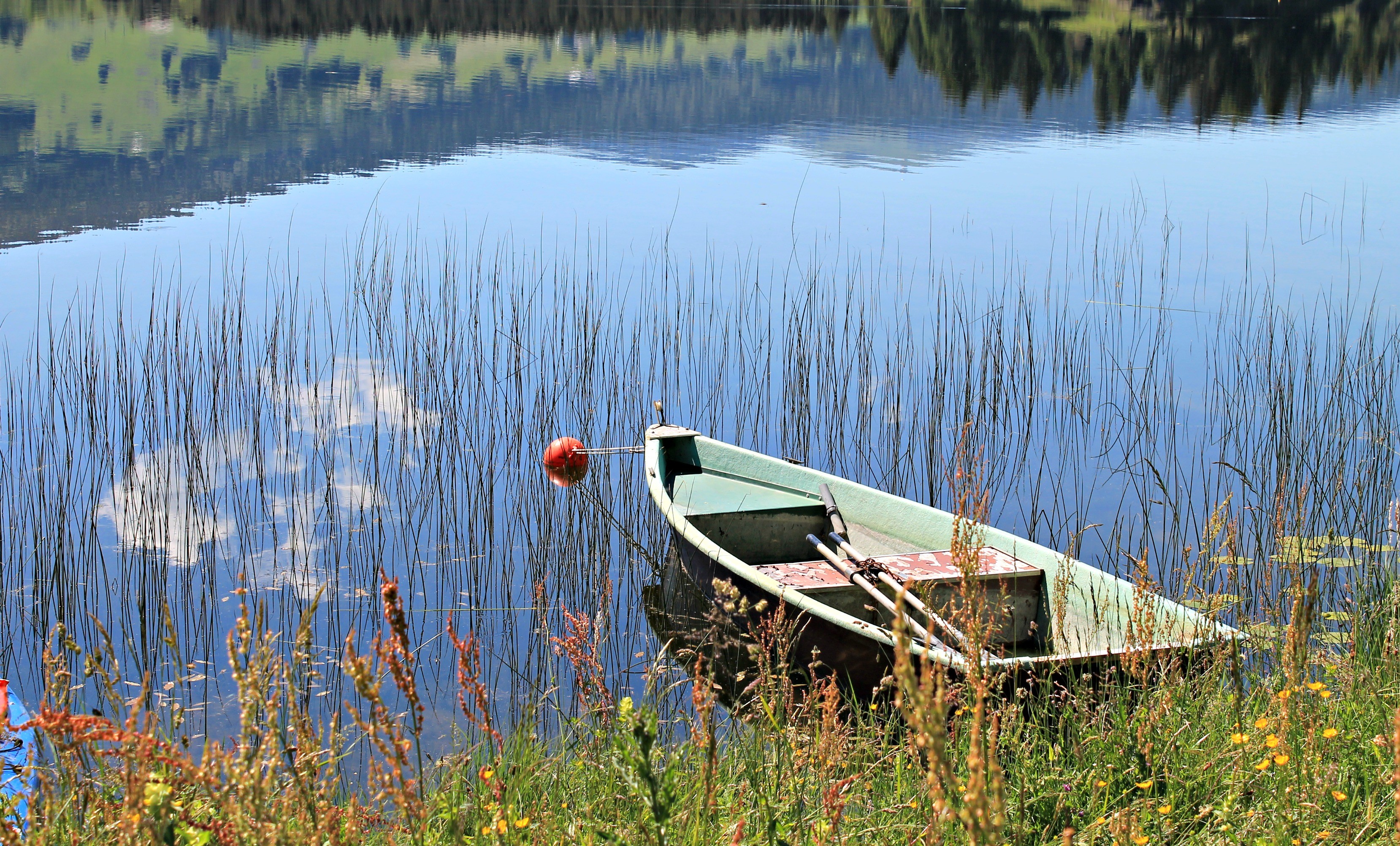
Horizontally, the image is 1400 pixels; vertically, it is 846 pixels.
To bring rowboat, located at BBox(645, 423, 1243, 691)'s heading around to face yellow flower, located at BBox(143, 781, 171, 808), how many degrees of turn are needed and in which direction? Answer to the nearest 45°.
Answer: approximately 135° to its left

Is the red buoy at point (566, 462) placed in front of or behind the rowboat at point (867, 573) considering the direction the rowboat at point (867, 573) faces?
in front

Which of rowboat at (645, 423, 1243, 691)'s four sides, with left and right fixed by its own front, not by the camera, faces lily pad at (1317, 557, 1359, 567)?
right

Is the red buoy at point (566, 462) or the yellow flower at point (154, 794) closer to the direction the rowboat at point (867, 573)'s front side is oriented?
the red buoy

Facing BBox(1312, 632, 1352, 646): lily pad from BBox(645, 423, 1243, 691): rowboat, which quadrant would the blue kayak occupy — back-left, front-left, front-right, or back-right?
back-right

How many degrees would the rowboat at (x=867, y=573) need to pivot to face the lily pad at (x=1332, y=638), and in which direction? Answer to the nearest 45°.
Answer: approximately 135° to its right

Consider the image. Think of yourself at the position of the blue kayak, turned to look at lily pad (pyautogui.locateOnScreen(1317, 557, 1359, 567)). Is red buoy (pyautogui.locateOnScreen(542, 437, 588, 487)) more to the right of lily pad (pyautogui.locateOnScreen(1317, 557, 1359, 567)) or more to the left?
left

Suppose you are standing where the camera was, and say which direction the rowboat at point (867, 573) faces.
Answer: facing away from the viewer and to the left of the viewer

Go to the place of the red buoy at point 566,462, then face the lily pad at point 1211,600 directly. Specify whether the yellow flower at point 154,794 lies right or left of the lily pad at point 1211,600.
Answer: right

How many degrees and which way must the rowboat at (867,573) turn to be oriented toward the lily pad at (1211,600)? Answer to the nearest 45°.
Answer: approximately 135° to its right
